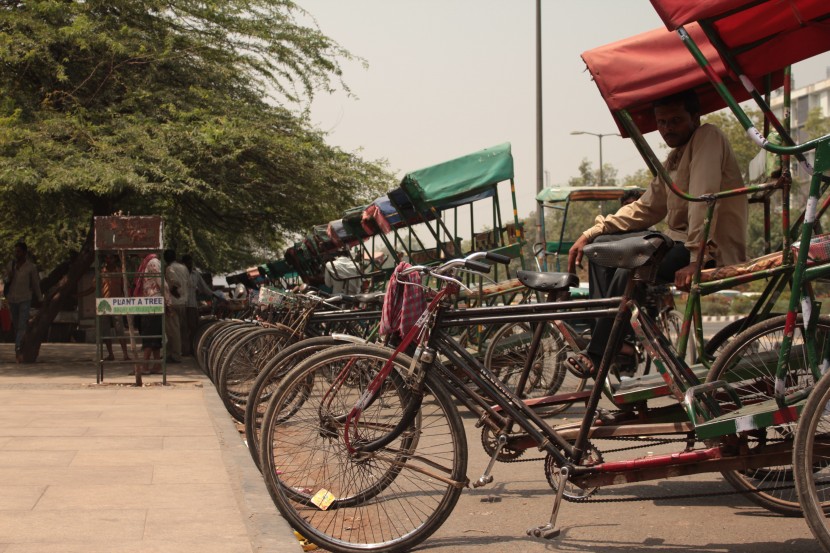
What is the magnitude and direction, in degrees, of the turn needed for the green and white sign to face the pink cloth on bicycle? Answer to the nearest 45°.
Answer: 0° — it already faces it

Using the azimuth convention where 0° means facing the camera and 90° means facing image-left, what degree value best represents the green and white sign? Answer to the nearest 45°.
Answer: approximately 0°

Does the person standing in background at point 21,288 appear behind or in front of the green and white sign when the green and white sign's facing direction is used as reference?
behind

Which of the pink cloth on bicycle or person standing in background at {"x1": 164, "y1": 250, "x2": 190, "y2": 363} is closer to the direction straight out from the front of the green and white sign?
the pink cloth on bicycle

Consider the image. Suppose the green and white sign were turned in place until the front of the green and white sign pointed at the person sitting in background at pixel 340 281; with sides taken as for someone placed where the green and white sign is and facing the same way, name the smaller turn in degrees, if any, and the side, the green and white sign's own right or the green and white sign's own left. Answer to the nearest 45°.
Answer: approximately 135° to the green and white sign's own left

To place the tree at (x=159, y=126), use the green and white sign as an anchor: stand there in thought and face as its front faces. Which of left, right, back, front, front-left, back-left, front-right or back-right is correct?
back

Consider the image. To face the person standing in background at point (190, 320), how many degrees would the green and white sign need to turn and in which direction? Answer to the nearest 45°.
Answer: approximately 180°

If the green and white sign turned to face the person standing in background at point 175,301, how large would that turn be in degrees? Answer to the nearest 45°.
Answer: approximately 180°
